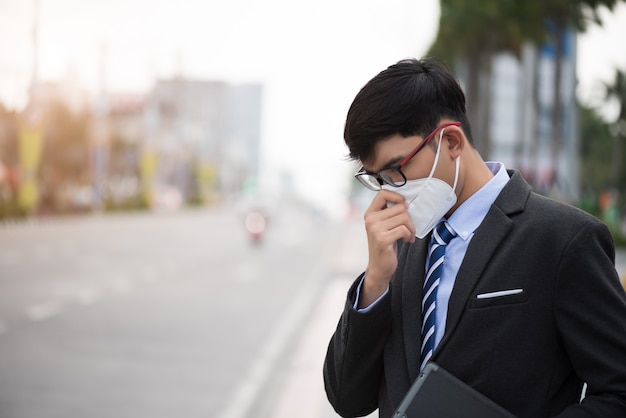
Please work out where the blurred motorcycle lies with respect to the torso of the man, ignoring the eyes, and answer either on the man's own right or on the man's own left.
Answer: on the man's own right

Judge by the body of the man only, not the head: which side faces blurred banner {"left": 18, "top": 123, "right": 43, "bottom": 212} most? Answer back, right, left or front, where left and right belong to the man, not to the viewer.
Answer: right

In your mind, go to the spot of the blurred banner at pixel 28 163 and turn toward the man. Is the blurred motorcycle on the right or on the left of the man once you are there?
left

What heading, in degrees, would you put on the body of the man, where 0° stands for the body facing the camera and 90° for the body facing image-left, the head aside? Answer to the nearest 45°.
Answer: approximately 45°

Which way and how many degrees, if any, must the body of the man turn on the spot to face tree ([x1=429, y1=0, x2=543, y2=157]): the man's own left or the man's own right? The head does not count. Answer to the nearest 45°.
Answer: approximately 135° to the man's own right

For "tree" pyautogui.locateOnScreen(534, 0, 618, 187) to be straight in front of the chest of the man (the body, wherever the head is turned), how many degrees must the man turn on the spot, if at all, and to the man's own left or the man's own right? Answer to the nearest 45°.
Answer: approximately 135° to the man's own right
